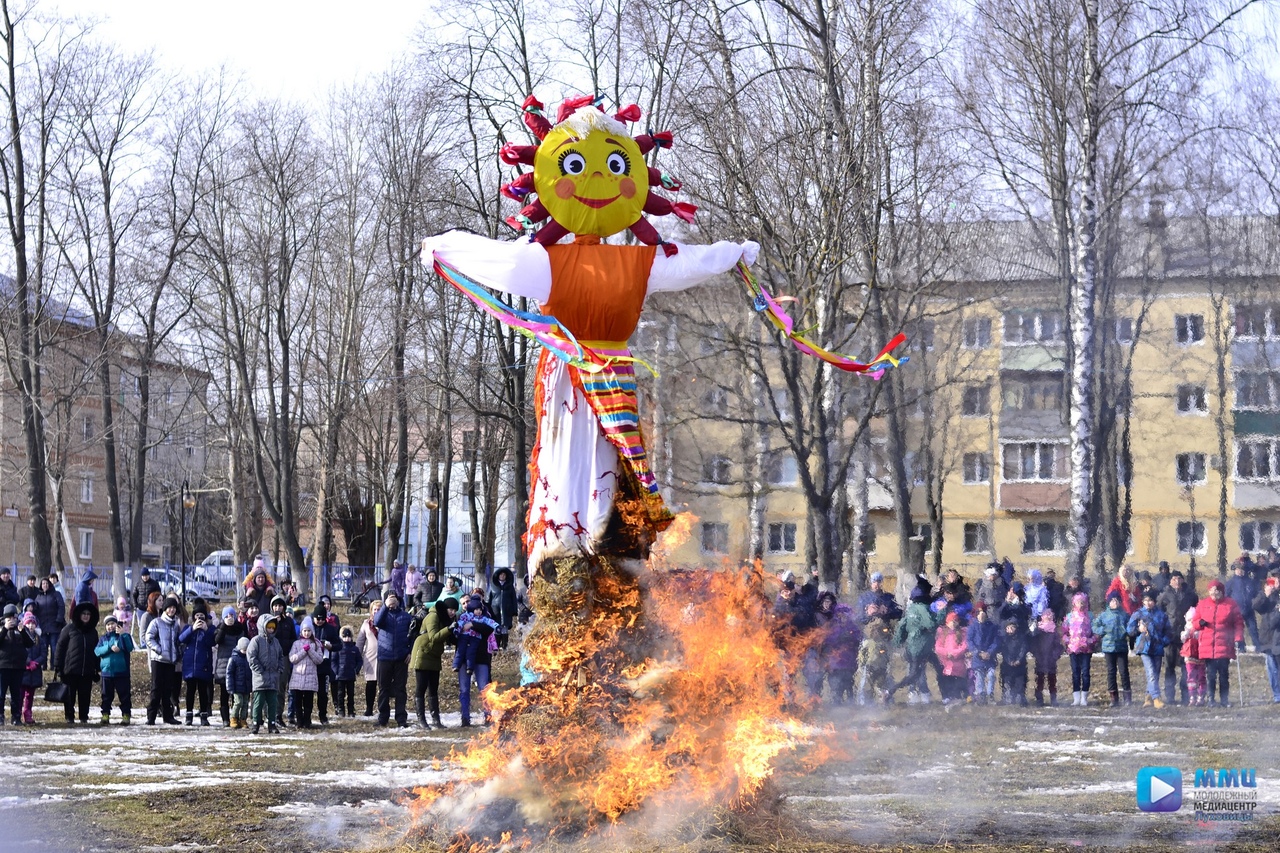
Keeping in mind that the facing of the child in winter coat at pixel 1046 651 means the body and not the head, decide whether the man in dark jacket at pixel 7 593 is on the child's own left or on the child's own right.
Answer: on the child's own right

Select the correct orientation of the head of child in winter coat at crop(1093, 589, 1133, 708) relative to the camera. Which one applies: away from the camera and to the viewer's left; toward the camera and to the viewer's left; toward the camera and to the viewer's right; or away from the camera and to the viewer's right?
toward the camera and to the viewer's left

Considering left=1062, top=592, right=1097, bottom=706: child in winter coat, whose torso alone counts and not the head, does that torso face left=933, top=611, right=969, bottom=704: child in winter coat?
no

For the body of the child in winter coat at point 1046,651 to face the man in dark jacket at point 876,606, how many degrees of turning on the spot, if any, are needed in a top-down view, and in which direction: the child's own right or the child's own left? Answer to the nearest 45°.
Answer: approximately 90° to the child's own right

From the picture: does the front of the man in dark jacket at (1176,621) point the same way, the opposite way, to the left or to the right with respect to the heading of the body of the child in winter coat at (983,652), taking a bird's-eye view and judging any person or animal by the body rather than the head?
the same way

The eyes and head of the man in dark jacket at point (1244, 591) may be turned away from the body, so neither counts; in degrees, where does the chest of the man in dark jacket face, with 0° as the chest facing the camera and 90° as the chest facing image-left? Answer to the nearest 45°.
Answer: approximately 0°

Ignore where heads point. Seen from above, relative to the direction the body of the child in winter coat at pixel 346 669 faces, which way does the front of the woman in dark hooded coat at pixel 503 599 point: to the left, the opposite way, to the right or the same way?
the same way

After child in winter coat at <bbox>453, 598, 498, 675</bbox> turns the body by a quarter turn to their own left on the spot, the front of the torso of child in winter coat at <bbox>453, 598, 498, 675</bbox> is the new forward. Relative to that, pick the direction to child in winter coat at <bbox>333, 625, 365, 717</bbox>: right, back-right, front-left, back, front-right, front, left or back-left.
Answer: back-left

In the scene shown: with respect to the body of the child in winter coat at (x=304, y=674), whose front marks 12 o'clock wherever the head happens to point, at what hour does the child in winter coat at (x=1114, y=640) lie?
the child in winter coat at (x=1114, y=640) is roughly at 9 o'clock from the child in winter coat at (x=304, y=674).

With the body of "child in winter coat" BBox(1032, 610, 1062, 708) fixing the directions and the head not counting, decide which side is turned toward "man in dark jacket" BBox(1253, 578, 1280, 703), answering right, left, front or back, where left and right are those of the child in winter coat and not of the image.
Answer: left

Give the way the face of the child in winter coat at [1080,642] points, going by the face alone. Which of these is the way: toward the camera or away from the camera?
toward the camera

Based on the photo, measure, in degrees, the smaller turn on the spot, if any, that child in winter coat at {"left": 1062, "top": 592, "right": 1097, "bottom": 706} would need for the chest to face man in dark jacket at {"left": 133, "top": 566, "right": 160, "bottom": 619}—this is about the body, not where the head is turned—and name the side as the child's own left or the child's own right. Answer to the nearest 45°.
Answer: approximately 90° to the child's own right

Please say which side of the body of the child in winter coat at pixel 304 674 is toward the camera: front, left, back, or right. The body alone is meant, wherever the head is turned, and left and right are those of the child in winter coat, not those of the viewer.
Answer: front

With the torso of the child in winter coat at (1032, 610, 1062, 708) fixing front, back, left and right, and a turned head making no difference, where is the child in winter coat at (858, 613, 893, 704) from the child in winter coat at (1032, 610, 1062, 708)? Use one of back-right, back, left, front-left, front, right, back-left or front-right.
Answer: front-right

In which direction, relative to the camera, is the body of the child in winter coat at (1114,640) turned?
toward the camera

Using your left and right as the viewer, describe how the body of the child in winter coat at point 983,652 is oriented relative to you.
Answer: facing the viewer

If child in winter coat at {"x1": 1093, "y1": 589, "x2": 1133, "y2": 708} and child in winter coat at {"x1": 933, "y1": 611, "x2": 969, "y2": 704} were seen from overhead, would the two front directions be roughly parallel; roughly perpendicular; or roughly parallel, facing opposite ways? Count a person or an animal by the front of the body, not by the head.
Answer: roughly parallel
